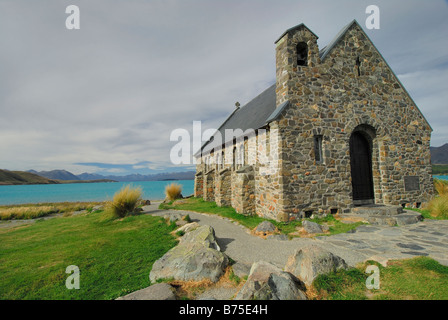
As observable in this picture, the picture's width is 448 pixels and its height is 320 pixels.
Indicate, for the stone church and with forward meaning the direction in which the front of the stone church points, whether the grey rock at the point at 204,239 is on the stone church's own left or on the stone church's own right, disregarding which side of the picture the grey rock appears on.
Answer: on the stone church's own right

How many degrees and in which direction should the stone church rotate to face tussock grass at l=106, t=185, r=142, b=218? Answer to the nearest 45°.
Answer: approximately 135° to its right

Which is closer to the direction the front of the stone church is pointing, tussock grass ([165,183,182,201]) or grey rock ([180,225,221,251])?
the grey rock

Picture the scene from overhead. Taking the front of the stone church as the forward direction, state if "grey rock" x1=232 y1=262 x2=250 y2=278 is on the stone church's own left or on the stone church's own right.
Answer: on the stone church's own right

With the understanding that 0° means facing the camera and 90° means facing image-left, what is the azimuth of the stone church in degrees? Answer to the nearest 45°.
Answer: approximately 315°

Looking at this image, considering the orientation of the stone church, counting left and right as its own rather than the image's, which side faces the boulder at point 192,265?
right

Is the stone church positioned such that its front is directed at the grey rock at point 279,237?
no

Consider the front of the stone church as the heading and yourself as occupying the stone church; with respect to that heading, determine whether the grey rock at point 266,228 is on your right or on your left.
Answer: on your right

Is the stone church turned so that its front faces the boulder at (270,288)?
no

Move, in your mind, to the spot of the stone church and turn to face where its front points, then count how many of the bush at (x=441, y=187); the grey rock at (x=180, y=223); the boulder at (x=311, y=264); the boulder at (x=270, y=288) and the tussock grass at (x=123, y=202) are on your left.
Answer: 1

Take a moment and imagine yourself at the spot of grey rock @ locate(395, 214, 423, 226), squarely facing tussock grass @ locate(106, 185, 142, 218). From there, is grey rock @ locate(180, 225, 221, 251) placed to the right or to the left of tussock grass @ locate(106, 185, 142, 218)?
left
